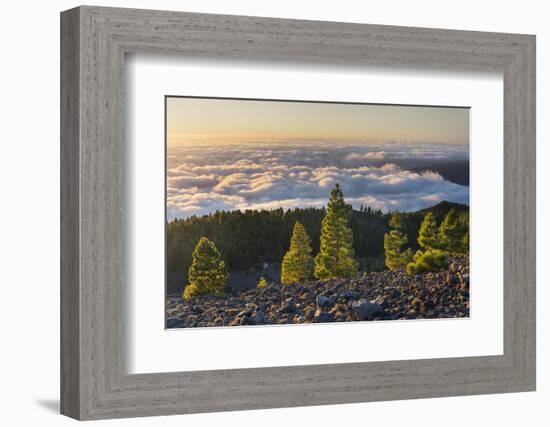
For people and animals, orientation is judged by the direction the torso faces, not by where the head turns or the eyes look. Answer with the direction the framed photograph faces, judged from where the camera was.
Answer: facing the viewer and to the right of the viewer
